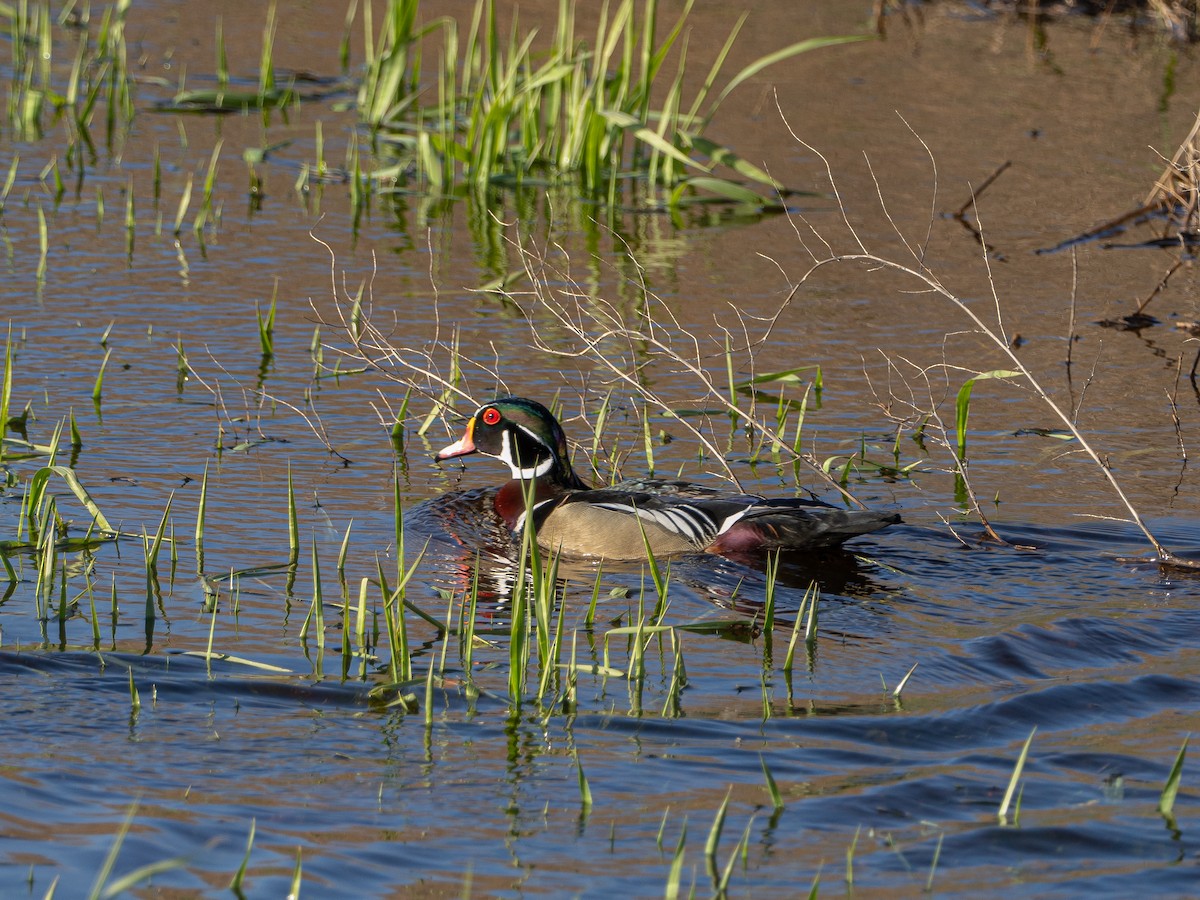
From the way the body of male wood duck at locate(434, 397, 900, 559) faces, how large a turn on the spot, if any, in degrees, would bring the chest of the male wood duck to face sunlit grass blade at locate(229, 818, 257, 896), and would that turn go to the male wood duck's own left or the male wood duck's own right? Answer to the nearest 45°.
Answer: approximately 90° to the male wood duck's own left

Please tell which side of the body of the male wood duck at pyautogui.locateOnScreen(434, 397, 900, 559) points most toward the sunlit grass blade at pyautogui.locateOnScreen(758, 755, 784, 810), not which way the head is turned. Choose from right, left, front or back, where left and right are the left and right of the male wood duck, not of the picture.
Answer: left

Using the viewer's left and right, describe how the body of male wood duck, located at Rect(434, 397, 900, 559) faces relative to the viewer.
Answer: facing to the left of the viewer

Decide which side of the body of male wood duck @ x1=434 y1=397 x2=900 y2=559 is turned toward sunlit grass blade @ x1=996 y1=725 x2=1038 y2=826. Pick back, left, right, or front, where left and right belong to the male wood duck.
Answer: left

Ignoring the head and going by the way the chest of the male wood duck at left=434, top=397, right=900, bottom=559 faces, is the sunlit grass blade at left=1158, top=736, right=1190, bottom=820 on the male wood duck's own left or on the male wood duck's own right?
on the male wood duck's own left

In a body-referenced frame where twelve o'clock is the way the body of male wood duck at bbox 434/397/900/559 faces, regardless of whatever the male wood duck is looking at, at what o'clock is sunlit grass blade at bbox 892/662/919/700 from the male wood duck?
The sunlit grass blade is roughly at 8 o'clock from the male wood duck.
